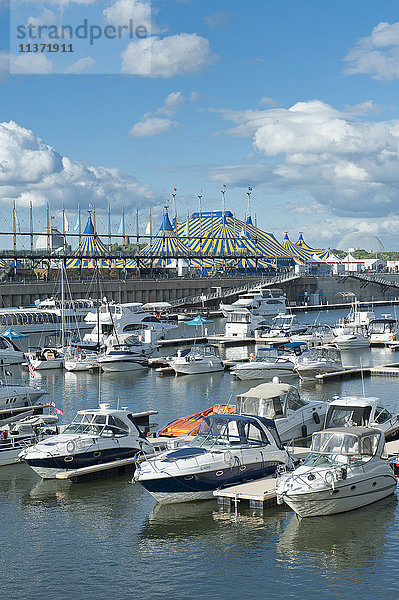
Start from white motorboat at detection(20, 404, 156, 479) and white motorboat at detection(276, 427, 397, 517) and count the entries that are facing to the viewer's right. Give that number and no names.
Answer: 0

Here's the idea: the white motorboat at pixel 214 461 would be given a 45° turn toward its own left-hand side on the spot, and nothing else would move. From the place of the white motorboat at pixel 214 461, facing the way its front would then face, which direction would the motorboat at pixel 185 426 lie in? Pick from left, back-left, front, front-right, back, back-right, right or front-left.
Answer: back

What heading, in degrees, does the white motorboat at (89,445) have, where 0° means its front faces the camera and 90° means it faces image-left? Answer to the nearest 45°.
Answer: approximately 45°

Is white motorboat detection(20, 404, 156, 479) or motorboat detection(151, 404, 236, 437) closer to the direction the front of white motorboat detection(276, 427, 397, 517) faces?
the white motorboat

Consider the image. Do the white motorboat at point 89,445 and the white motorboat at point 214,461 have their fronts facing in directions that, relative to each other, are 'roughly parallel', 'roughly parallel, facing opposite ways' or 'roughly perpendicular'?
roughly parallel

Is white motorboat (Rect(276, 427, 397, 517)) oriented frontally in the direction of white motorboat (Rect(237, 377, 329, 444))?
no

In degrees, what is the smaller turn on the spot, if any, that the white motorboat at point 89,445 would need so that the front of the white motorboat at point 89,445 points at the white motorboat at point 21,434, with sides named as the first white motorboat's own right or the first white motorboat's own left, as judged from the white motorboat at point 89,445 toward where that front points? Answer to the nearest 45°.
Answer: approximately 90° to the first white motorboat's own right

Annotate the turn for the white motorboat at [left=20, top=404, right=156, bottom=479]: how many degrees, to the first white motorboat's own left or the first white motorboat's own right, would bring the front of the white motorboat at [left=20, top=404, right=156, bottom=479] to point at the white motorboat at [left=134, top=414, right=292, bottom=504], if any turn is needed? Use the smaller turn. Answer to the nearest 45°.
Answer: approximately 90° to the first white motorboat's own left

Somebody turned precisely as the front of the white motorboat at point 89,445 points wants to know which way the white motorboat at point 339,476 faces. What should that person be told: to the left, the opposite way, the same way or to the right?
the same way

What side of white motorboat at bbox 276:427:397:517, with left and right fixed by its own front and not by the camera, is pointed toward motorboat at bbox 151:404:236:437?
right

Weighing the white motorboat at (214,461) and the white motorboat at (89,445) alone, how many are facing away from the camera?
0

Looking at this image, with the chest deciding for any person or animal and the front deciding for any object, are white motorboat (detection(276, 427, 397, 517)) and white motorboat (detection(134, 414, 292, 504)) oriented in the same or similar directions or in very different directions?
same or similar directions

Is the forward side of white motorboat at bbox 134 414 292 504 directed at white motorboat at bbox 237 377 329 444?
no

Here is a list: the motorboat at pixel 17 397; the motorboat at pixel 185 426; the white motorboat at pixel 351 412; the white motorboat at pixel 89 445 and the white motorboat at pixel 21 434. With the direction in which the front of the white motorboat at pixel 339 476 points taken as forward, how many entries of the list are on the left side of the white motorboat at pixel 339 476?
0

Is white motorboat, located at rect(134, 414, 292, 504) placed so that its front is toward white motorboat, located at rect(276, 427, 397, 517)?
no
